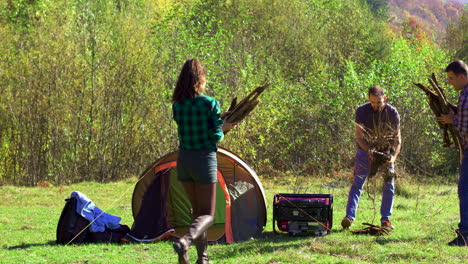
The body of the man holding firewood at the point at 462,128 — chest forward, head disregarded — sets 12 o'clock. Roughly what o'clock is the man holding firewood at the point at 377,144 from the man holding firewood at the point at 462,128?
the man holding firewood at the point at 377,144 is roughly at 1 o'clock from the man holding firewood at the point at 462,128.

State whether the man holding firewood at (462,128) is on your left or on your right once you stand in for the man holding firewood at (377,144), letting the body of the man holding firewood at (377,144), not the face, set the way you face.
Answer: on your left

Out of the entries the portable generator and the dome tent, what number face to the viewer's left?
0

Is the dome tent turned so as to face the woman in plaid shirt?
yes

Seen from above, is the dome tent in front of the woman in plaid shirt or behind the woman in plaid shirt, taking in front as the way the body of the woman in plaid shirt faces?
in front

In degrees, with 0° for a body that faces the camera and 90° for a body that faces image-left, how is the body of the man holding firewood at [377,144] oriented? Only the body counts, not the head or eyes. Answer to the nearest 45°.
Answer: approximately 0°

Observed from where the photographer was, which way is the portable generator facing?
facing the viewer

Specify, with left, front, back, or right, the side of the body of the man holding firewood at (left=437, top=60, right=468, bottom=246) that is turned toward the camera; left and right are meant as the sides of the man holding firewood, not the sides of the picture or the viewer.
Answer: left

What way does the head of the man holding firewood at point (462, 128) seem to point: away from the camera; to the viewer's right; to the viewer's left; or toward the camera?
to the viewer's left

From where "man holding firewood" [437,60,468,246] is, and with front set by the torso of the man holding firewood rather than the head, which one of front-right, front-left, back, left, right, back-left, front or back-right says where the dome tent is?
front
